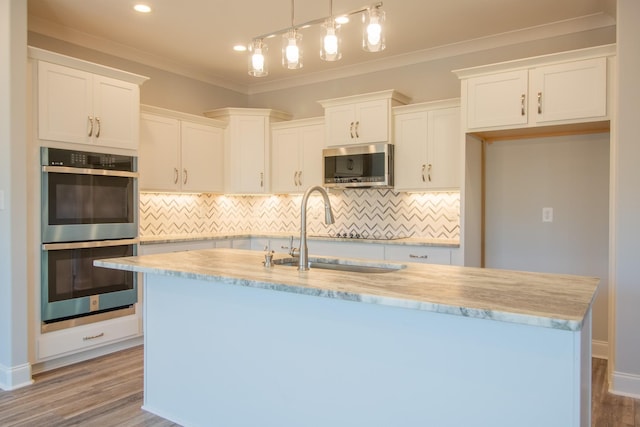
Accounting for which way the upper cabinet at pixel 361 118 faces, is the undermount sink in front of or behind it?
in front

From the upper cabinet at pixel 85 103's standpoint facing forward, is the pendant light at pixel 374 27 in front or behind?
in front

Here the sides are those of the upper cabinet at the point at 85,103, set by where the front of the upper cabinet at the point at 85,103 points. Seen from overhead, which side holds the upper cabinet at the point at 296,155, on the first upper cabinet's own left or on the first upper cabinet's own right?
on the first upper cabinet's own left

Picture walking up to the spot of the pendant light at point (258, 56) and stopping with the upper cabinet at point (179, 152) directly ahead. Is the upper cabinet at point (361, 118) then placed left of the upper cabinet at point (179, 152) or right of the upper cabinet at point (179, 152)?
right

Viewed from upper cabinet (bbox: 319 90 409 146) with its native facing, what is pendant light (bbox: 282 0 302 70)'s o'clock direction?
The pendant light is roughly at 11 o'clock from the upper cabinet.

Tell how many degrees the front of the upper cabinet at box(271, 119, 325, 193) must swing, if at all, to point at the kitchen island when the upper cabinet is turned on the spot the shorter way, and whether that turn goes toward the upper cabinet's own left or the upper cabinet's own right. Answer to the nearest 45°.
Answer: approximately 45° to the upper cabinet's own left

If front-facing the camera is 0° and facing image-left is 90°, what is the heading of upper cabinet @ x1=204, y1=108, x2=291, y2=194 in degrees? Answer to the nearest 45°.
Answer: approximately 0°
